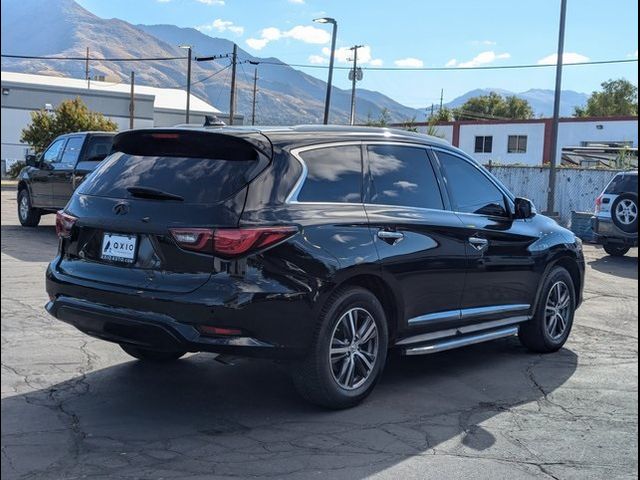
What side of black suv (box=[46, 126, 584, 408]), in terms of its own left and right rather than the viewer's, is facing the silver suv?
front

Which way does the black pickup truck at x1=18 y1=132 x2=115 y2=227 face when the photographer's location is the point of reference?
facing away from the viewer and to the left of the viewer

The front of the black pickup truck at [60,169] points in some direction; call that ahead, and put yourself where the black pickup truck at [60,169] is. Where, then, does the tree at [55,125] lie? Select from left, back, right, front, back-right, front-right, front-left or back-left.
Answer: front-right

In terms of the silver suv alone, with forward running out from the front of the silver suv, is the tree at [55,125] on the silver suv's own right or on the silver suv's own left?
on the silver suv's own left

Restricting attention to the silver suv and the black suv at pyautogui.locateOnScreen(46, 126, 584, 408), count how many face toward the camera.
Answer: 0

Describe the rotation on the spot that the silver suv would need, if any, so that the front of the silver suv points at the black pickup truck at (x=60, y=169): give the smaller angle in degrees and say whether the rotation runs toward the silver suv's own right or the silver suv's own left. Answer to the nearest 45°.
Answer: approximately 135° to the silver suv's own left

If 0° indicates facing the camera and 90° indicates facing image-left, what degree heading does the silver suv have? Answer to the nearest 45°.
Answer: approximately 225°

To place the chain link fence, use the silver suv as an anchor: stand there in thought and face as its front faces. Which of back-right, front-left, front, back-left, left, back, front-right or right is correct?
front-left

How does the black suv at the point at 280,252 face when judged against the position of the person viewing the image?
facing away from the viewer and to the right of the viewer

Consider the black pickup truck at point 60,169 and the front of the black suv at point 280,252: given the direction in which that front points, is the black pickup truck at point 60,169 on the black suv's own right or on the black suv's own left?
on the black suv's own left

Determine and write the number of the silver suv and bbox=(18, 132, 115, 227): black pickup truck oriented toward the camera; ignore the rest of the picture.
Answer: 0

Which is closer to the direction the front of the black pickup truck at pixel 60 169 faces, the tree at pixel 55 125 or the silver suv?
the tree

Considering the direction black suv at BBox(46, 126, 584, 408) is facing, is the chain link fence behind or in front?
in front

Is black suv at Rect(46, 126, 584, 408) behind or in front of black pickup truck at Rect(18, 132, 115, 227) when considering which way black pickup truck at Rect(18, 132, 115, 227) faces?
behind

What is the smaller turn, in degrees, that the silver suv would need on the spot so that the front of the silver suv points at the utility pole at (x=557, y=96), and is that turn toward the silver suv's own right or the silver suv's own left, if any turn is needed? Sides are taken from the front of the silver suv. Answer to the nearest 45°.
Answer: approximately 45° to the silver suv's own left
